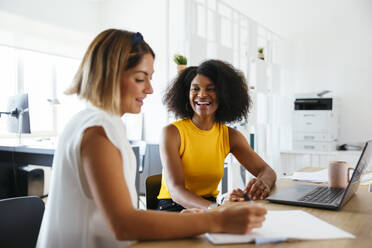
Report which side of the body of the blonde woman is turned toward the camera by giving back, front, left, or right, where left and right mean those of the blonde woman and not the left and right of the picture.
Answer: right

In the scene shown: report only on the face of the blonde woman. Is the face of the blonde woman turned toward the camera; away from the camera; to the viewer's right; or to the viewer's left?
to the viewer's right

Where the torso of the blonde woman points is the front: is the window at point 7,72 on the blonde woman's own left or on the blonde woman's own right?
on the blonde woman's own left

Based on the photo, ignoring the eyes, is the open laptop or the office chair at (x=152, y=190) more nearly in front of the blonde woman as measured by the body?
the open laptop

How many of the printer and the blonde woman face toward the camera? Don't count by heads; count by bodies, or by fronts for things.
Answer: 1

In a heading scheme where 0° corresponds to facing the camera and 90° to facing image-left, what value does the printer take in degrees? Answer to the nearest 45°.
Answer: approximately 0°

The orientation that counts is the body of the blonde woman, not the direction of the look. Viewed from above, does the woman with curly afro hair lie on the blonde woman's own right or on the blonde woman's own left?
on the blonde woman's own left

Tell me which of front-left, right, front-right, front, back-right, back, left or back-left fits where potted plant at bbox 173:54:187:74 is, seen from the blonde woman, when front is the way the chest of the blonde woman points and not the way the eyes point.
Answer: left

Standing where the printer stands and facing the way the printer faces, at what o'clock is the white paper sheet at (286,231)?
The white paper sheet is roughly at 12 o'clock from the printer.

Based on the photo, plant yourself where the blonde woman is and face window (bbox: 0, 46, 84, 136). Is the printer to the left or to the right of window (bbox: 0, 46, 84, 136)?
right
